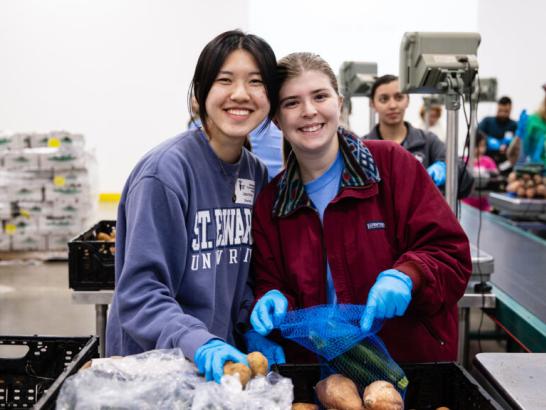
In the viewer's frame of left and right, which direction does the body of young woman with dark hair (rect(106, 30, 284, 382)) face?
facing the viewer and to the right of the viewer

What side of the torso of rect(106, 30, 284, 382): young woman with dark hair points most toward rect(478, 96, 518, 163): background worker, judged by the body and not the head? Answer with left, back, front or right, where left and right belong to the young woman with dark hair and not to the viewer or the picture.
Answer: left

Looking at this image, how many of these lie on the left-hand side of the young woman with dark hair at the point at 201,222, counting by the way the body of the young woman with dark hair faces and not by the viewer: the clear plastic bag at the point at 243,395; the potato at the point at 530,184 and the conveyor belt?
2

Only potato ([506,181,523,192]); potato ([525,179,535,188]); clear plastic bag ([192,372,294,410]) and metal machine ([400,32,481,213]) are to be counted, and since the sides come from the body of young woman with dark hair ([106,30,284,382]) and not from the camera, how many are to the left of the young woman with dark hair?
3

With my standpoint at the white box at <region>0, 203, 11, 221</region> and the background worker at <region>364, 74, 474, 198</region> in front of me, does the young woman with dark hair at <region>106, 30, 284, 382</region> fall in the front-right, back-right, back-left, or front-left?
front-right

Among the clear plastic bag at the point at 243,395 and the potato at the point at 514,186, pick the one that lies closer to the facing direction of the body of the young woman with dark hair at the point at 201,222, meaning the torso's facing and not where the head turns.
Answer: the clear plastic bag

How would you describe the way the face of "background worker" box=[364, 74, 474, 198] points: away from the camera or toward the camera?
toward the camera

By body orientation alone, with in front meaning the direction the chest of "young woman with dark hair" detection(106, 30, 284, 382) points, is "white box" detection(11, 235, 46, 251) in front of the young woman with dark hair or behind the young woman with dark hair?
behind

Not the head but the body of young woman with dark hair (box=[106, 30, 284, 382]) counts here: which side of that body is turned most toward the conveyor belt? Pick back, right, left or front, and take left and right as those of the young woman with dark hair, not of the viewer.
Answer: left

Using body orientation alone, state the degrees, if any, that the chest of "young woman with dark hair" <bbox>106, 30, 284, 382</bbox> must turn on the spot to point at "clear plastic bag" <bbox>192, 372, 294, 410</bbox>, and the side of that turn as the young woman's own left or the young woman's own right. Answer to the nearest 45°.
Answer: approximately 45° to the young woman's own right
